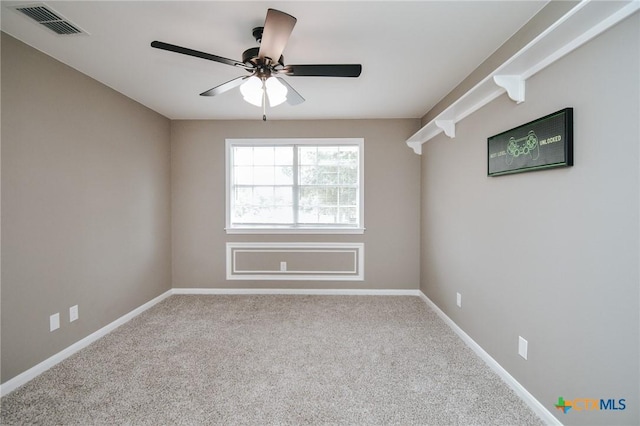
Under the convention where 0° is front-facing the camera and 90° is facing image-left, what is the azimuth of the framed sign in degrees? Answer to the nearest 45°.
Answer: approximately 45°

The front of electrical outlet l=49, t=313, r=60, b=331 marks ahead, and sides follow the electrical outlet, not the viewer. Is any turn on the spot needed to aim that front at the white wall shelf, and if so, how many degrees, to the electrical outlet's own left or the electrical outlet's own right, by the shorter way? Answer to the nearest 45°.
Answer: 0° — it already faces it

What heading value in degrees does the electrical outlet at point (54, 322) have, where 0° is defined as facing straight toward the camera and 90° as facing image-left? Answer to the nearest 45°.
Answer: approximately 315°

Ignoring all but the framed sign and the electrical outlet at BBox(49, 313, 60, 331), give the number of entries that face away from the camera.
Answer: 0

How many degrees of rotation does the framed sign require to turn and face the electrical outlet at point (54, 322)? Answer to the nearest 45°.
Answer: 0° — it already faces it

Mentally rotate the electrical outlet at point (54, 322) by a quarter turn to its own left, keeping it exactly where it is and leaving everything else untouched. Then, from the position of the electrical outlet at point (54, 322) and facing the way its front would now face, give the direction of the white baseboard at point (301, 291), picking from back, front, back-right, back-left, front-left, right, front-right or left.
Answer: front-right

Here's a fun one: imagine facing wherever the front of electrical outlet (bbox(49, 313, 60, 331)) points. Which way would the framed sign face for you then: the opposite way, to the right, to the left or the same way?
the opposite way

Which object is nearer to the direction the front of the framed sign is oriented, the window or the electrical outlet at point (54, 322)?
the electrical outlet
